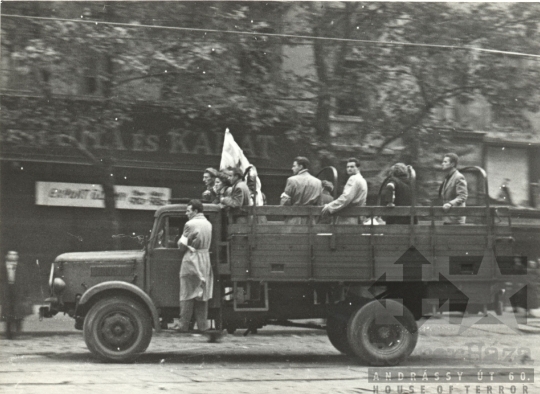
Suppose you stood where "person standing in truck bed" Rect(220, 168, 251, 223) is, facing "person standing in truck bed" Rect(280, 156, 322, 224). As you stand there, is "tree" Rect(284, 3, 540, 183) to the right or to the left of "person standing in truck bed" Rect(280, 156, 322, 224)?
left

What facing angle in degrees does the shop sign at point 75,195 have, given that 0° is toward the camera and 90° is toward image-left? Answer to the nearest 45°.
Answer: approximately 0°
